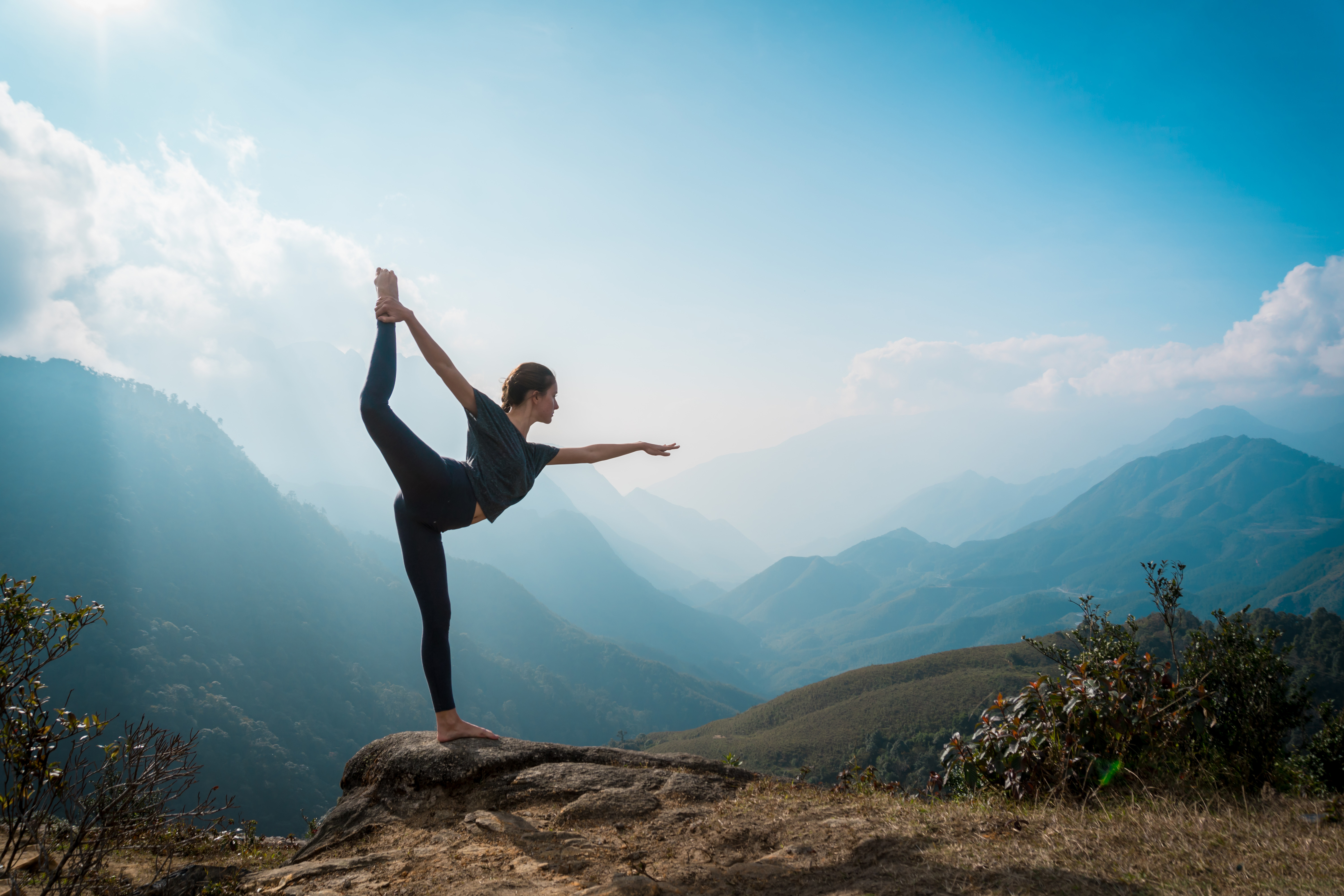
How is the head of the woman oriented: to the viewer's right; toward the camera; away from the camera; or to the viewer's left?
to the viewer's right

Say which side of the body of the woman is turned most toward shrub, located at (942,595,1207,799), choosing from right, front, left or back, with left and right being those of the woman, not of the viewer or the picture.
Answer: front

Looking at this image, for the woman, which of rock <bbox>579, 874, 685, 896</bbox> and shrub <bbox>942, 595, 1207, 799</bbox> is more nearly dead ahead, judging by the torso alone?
the shrub

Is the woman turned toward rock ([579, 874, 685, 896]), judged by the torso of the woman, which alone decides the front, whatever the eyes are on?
no

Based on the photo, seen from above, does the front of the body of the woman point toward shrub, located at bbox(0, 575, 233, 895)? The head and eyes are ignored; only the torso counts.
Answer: no

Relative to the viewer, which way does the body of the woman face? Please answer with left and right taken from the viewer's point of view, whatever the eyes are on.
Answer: facing to the right of the viewer
